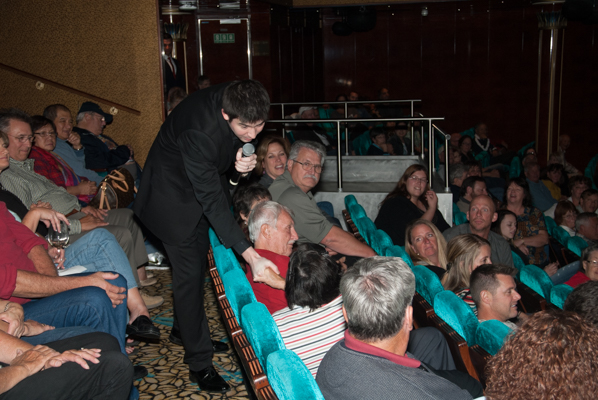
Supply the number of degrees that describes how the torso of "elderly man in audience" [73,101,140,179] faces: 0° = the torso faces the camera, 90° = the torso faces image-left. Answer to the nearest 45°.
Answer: approximately 270°

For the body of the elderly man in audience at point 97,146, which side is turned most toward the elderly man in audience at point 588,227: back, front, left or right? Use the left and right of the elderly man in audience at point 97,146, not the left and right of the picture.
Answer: front

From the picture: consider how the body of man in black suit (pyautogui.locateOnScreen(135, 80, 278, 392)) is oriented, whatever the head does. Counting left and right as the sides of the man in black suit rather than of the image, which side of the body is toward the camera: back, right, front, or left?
right

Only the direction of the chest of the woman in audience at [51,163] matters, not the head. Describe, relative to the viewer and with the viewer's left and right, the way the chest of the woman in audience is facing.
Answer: facing the viewer and to the right of the viewer

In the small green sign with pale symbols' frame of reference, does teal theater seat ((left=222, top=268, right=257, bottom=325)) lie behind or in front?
in front

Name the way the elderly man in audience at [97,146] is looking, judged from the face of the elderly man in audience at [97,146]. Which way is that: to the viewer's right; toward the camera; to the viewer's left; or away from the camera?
to the viewer's right

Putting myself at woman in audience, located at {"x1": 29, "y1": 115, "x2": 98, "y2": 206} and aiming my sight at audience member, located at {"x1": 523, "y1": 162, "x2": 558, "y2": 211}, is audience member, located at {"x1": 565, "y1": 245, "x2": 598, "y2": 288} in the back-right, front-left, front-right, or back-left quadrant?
front-right

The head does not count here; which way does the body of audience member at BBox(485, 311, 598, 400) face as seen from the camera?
away from the camera

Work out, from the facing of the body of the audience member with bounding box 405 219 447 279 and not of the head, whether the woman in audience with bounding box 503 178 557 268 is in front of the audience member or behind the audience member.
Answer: behind

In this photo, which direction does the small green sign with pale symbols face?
toward the camera
